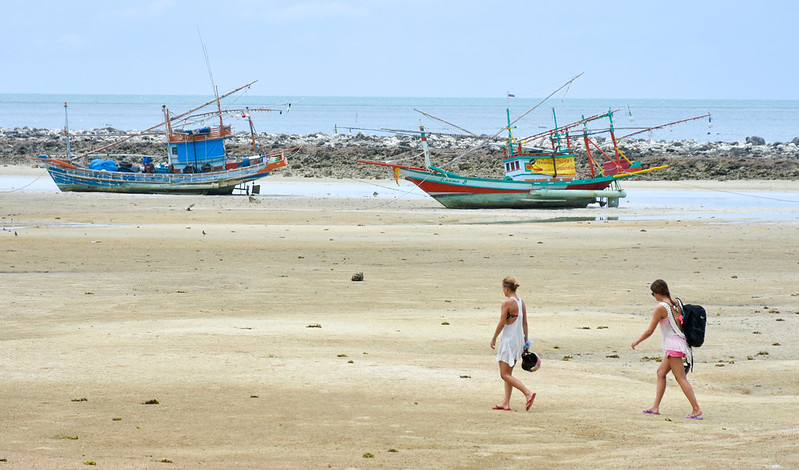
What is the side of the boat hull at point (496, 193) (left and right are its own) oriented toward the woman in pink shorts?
left

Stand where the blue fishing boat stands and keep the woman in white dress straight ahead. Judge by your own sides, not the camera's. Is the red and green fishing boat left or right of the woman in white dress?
left

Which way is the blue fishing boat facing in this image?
to the viewer's left

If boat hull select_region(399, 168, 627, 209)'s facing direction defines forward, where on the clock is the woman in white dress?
The woman in white dress is roughly at 9 o'clock from the boat hull.

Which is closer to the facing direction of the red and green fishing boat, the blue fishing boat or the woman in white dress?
the blue fishing boat

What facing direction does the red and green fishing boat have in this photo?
to the viewer's left

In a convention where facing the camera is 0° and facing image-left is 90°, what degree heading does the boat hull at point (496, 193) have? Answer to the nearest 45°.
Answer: approximately 90°

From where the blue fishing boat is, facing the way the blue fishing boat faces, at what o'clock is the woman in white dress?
The woman in white dress is roughly at 9 o'clock from the blue fishing boat.
